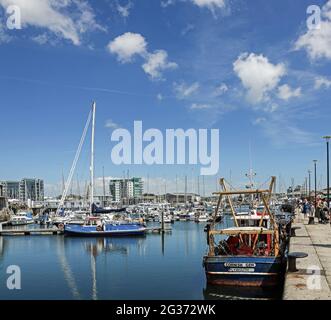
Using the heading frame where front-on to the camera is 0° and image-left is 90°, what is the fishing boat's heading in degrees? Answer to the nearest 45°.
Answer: approximately 180°
